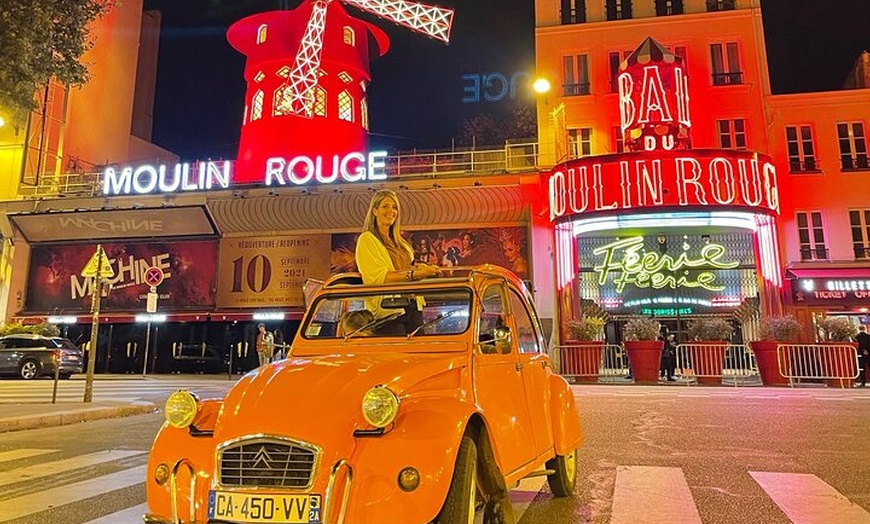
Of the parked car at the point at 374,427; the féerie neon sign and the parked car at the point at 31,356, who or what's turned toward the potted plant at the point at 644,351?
the féerie neon sign

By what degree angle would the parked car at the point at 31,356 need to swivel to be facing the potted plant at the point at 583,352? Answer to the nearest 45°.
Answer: approximately 180°

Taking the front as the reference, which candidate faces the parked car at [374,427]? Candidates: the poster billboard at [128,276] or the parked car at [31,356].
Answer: the poster billboard

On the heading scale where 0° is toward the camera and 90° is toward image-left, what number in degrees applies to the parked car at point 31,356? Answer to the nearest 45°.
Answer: approximately 135°

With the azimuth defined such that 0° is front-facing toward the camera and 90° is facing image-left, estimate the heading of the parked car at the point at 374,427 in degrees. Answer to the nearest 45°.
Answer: approximately 45°

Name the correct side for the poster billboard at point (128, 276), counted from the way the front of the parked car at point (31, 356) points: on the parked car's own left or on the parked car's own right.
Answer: on the parked car's own right

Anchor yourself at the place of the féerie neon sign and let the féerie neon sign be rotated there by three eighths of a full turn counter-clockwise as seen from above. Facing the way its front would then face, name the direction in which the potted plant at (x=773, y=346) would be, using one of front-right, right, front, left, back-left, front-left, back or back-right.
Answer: right

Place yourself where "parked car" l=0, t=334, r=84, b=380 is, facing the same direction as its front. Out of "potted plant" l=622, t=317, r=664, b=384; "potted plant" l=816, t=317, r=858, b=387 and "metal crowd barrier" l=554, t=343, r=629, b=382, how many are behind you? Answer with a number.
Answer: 3

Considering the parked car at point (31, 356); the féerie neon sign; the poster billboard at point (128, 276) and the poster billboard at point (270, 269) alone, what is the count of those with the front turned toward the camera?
3

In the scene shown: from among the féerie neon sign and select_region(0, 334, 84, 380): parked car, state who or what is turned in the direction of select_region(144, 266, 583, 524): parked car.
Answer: the féerie neon sign

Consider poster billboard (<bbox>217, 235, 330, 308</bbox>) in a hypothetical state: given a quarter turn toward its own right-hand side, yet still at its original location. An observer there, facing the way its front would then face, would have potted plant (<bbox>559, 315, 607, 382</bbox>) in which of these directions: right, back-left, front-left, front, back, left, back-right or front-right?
back-left

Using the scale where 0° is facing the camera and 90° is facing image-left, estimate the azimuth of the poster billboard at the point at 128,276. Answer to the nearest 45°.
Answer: approximately 0°

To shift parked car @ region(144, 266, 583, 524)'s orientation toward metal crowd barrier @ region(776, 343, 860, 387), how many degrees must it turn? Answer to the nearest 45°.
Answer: approximately 180°
